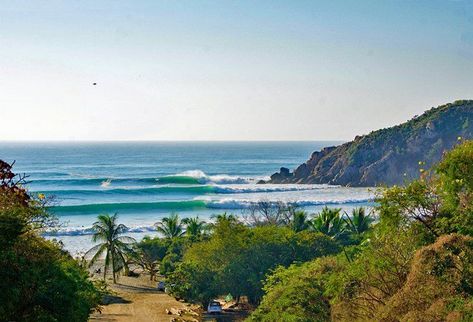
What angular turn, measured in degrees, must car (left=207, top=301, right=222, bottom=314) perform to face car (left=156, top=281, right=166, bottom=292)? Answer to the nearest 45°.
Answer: approximately 180°

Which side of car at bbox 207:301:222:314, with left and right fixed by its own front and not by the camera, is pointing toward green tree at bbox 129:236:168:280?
back

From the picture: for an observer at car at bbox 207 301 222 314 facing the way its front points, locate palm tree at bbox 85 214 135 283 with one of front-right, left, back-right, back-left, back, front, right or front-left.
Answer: back-right

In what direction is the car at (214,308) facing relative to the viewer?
toward the camera

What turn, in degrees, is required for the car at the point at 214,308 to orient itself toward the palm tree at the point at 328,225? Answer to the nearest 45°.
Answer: approximately 135° to its left
